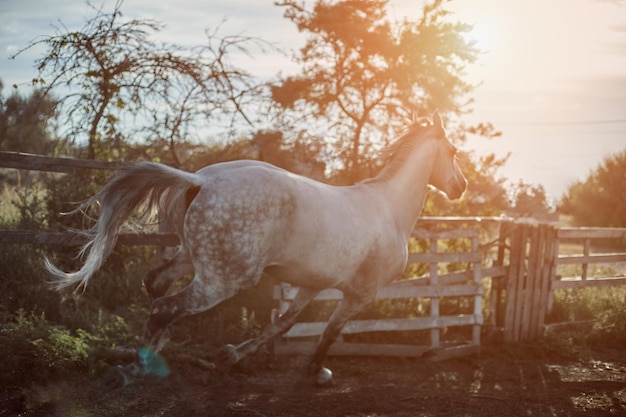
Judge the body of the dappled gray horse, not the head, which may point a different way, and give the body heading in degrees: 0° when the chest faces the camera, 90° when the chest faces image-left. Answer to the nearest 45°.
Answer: approximately 270°
